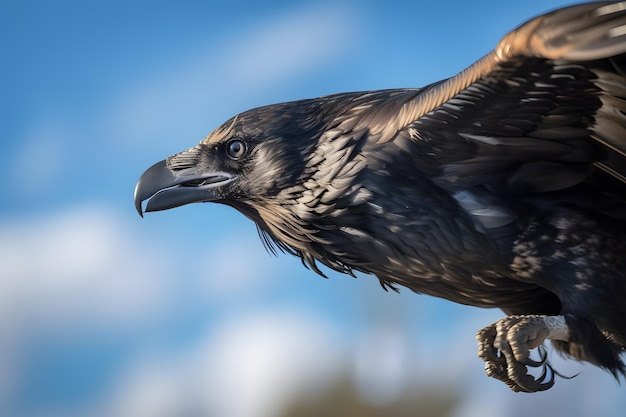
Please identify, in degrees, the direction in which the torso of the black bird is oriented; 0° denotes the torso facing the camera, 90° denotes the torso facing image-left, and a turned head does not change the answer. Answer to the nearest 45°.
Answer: approximately 90°
